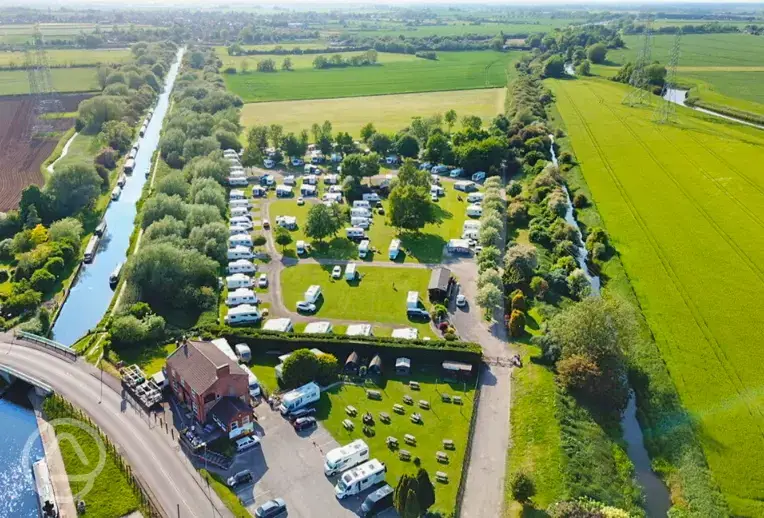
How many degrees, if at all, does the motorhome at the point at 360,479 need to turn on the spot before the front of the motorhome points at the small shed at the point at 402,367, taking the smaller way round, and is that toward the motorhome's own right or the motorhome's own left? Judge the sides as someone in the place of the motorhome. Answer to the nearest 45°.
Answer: approximately 135° to the motorhome's own right

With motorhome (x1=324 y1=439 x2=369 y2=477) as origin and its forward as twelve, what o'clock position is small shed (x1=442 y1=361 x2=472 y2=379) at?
The small shed is roughly at 6 o'clock from the motorhome.

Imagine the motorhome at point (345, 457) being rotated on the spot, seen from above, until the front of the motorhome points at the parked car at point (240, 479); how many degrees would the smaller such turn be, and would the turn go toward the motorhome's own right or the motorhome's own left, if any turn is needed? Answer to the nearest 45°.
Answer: approximately 45° to the motorhome's own right

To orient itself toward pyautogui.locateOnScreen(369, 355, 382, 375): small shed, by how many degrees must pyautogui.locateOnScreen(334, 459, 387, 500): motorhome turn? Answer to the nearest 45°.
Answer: approximately 135° to its right

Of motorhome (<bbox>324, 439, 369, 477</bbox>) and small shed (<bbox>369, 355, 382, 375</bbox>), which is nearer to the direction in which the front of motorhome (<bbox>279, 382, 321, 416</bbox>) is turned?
the motorhome

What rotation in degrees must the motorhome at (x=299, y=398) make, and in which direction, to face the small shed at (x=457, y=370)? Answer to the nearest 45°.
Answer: approximately 135° to its left

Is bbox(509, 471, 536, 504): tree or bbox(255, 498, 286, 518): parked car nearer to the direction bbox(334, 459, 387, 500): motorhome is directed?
the parked car

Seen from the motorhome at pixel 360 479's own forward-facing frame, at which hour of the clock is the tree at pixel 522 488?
The tree is roughly at 8 o'clock from the motorhome.

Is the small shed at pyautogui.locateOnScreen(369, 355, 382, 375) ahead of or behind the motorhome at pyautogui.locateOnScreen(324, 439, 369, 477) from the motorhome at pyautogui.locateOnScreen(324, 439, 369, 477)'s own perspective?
behind

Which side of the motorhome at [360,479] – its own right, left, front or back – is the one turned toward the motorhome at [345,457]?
right
